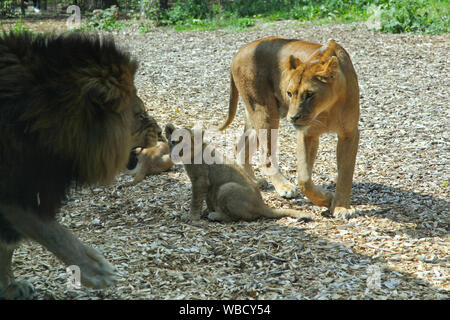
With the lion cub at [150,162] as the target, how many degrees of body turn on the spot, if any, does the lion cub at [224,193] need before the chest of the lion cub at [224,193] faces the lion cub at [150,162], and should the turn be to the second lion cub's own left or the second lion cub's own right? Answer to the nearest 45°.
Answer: approximately 45° to the second lion cub's own right

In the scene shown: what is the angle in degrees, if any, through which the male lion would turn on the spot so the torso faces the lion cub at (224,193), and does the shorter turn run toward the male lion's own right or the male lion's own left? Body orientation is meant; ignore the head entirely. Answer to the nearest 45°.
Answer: approximately 45° to the male lion's own left

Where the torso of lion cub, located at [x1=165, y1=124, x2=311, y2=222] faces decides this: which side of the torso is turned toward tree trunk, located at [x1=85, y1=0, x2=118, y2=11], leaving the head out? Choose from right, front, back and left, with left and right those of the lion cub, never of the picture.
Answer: right

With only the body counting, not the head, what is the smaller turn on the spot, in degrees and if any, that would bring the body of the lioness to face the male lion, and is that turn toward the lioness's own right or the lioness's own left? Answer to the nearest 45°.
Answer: approximately 90° to the lioness's own right

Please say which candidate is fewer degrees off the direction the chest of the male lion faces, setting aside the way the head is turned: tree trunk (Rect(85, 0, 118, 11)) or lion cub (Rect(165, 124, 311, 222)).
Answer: the lion cub

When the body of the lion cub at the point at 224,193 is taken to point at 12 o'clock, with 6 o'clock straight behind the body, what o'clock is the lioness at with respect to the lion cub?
The lioness is roughly at 5 o'clock from the lion cub.

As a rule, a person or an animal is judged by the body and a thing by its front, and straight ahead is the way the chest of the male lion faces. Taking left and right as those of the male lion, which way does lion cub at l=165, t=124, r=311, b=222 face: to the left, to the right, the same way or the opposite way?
the opposite way

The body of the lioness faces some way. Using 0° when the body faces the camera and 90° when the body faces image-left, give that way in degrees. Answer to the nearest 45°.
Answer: approximately 315°

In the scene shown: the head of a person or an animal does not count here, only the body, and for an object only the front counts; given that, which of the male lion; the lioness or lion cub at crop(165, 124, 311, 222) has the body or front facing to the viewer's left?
the lion cub

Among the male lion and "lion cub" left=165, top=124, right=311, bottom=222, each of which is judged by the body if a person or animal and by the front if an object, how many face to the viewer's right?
1

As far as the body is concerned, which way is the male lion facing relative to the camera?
to the viewer's right

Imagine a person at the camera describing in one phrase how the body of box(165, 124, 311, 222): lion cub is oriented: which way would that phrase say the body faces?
to the viewer's left
